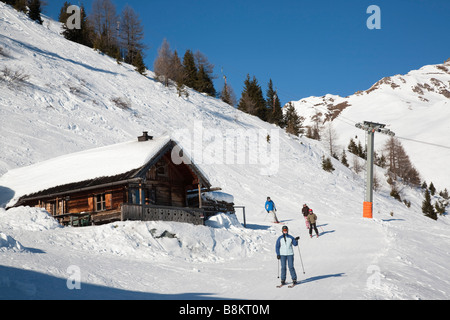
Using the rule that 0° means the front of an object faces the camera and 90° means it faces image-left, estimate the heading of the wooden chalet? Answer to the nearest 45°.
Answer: approximately 315°

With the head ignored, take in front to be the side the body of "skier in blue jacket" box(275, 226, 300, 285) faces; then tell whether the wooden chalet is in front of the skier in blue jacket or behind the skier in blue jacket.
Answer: behind

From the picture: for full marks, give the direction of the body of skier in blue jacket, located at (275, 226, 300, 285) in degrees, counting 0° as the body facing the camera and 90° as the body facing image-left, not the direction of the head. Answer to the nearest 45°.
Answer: approximately 0°
